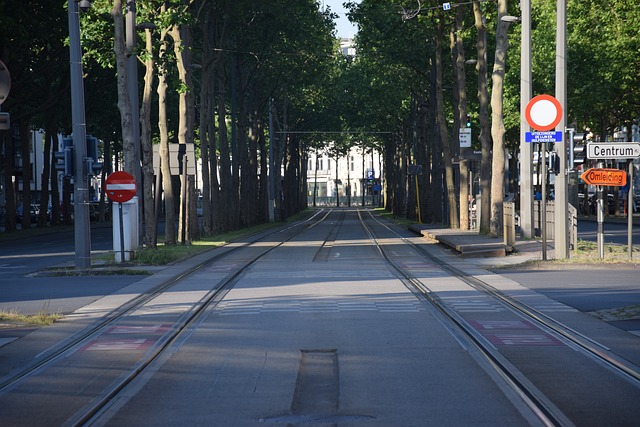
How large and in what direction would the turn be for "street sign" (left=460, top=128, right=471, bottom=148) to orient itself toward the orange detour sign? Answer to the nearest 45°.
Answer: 0° — it already faces it

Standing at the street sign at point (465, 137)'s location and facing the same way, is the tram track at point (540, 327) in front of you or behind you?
in front

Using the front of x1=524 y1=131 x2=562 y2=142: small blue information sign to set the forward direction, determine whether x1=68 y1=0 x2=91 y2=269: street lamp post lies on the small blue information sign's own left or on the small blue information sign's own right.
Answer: on the small blue information sign's own right
